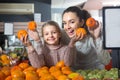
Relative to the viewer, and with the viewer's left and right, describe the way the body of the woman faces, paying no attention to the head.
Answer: facing the viewer and to the left of the viewer

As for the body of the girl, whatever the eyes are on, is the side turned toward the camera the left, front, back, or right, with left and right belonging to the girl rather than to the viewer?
front

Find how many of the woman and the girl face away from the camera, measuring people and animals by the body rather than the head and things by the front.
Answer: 0

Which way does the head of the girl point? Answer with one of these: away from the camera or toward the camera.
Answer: toward the camera
